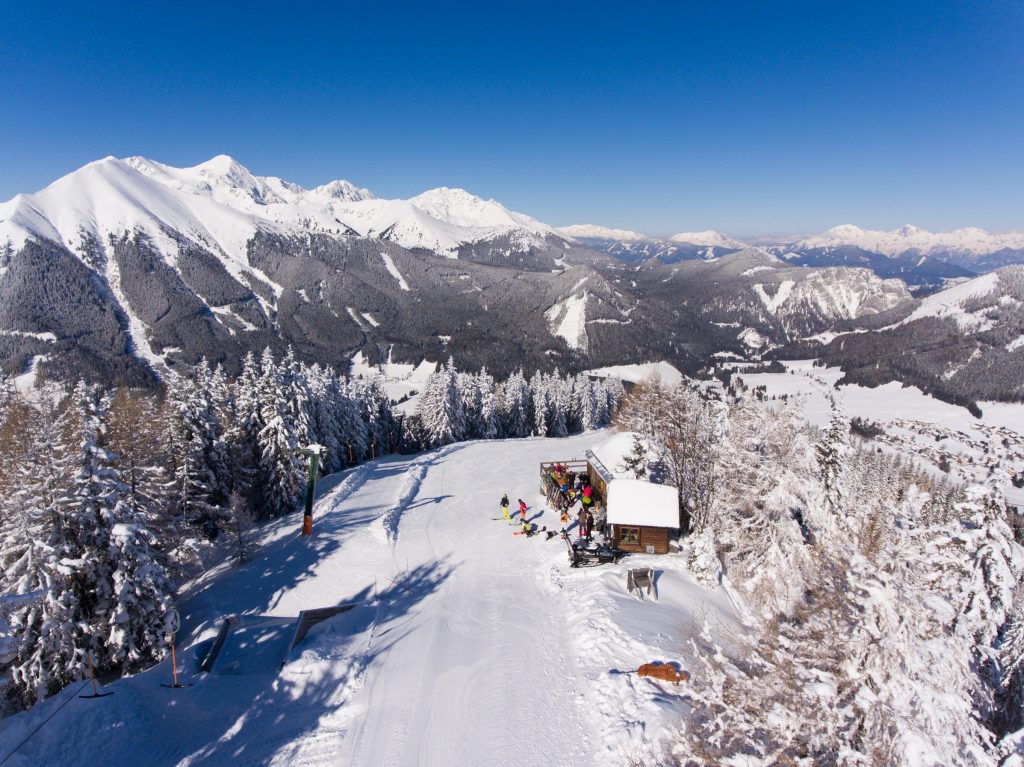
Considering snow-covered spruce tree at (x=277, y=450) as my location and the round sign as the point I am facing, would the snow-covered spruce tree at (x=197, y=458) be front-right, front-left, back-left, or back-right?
front-right

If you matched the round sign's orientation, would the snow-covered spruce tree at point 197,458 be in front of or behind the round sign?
behind

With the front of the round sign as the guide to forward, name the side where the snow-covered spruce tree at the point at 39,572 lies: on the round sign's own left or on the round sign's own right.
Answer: on the round sign's own right

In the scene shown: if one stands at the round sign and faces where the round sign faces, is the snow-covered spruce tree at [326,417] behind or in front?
behind

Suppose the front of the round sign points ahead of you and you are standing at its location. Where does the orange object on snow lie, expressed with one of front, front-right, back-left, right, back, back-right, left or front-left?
front-left

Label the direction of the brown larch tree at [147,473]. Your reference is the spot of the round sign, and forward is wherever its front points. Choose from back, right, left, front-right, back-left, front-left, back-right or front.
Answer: back

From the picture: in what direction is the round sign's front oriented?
toward the camera

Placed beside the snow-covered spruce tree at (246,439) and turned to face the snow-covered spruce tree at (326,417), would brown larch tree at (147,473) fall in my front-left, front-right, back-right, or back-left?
back-right

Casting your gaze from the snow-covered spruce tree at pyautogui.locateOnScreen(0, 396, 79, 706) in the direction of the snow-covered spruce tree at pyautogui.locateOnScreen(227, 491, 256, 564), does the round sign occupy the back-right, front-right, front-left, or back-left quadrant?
front-right
